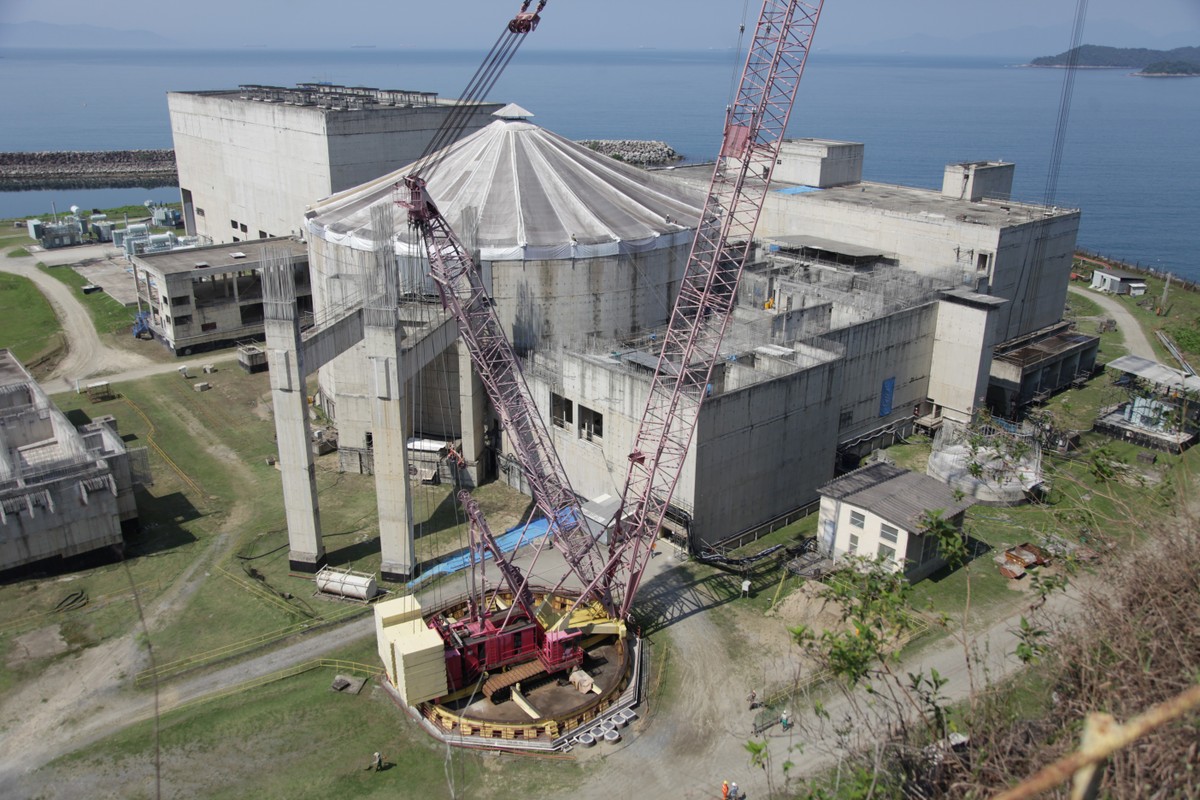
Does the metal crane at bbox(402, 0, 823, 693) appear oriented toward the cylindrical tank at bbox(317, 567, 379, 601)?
no

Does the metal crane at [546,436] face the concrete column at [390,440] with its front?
no

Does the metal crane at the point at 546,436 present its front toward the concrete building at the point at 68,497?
no
